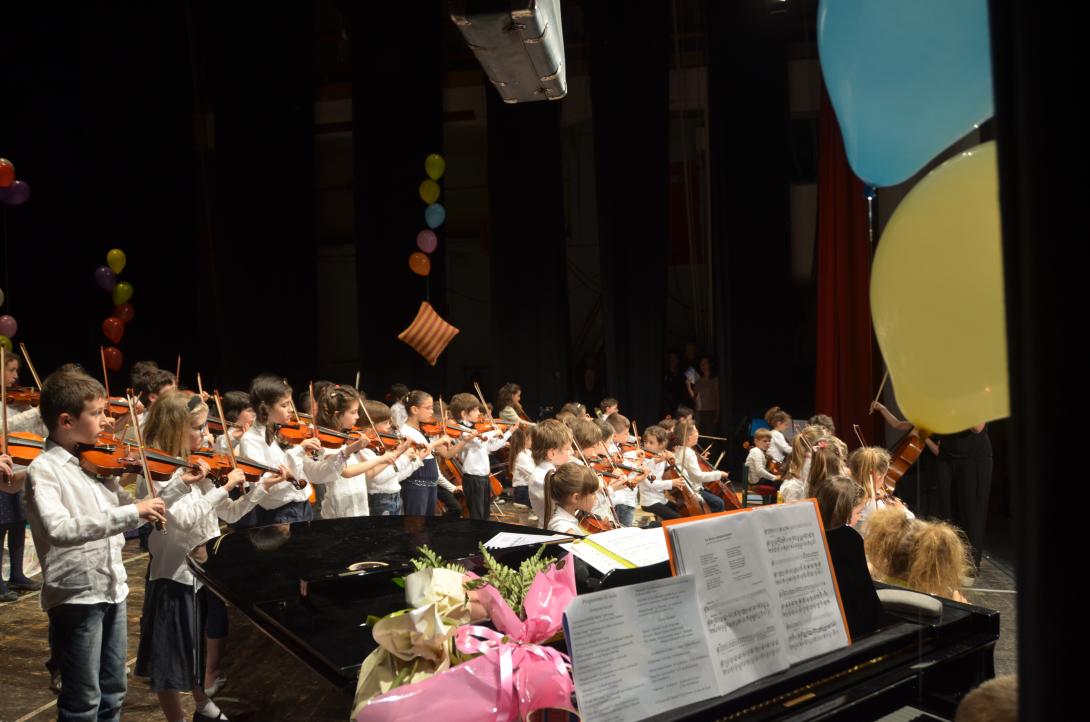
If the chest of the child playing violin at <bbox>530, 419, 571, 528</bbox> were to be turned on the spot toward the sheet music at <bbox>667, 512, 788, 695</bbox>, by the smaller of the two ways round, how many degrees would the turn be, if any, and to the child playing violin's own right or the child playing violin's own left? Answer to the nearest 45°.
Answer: approximately 90° to the child playing violin's own right

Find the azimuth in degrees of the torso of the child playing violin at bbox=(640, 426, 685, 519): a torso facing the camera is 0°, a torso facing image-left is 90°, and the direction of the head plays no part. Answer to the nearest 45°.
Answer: approximately 315°

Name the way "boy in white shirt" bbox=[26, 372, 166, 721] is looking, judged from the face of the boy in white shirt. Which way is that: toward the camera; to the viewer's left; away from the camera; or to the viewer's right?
to the viewer's right

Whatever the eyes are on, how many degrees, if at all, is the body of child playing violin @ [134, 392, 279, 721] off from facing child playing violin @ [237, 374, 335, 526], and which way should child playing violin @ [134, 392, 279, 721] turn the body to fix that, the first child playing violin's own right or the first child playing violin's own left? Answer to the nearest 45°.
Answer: approximately 90° to the first child playing violin's own left

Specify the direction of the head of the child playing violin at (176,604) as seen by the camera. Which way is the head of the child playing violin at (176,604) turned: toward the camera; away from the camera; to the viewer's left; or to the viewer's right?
to the viewer's right

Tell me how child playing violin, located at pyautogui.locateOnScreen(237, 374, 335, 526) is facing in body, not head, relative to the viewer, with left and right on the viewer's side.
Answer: facing to the right of the viewer

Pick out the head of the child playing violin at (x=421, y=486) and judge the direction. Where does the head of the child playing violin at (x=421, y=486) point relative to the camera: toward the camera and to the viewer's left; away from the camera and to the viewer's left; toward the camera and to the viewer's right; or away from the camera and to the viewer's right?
toward the camera and to the viewer's right
